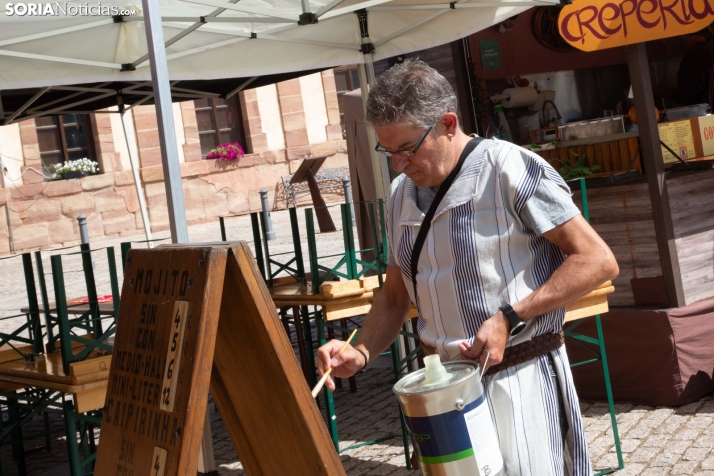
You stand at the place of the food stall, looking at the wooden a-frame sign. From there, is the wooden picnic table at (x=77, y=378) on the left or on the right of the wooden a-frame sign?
right

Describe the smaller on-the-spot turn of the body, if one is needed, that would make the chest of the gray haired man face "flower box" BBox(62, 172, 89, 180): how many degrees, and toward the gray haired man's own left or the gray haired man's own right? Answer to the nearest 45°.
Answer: approximately 90° to the gray haired man's own right

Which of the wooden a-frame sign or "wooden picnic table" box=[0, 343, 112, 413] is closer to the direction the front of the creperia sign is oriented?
the wooden a-frame sign

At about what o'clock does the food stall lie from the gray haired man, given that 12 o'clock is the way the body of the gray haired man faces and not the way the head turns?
The food stall is roughly at 5 o'clock from the gray haired man.

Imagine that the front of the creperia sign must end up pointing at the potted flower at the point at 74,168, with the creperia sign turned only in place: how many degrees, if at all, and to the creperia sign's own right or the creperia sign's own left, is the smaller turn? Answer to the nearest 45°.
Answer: approximately 135° to the creperia sign's own right

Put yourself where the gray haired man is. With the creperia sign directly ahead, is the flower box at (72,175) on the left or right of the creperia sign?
left

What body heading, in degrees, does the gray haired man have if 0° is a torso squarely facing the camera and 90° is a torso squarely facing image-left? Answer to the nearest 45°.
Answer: approximately 45°

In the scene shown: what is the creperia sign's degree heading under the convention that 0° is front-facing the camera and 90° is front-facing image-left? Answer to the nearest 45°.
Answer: approximately 0°

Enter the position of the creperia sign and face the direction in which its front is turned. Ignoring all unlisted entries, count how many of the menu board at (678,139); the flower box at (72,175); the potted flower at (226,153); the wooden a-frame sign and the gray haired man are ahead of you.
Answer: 2
